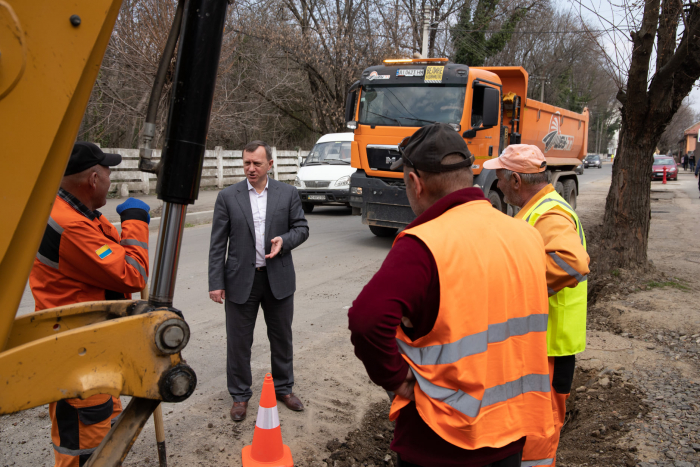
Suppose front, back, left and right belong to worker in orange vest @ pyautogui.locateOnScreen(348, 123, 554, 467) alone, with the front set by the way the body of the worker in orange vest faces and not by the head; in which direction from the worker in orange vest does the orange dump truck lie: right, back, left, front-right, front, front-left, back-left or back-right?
front-right

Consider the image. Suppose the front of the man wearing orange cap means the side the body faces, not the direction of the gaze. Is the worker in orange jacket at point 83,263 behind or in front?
in front

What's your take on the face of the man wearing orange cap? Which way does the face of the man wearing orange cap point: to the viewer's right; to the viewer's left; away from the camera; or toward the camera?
to the viewer's left

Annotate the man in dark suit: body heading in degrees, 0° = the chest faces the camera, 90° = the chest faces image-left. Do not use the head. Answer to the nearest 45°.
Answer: approximately 0°

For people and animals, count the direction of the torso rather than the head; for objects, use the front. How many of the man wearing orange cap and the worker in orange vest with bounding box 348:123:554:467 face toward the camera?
0

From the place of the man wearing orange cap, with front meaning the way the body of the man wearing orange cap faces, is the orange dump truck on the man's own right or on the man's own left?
on the man's own right

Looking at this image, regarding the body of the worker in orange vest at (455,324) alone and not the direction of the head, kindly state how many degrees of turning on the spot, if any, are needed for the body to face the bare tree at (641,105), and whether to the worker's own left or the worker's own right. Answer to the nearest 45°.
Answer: approximately 45° to the worker's own right

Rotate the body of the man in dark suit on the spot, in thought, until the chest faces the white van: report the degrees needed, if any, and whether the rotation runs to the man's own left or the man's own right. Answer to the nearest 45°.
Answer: approximately 180°

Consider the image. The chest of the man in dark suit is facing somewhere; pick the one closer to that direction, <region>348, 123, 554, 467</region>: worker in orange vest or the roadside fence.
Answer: the worker in orange vest

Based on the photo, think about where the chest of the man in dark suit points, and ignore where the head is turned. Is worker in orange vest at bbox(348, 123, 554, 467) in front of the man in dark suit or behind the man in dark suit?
in front

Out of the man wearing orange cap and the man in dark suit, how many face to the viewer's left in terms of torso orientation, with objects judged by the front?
1

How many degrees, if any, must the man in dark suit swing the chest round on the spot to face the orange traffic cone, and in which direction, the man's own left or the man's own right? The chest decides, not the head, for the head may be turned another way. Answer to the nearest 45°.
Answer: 0° — they already face it

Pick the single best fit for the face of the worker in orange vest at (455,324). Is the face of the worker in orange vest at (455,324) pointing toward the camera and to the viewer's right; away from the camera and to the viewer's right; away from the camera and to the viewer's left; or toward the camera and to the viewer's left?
away from the camera and to the viewer's left

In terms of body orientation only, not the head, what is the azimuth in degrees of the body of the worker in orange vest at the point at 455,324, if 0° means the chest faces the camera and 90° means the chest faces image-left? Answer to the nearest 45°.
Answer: approximately 135°

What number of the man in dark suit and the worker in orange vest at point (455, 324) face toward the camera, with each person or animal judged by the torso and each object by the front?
1

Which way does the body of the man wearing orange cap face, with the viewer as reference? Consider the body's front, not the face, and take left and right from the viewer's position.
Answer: facing to the left of the viewer

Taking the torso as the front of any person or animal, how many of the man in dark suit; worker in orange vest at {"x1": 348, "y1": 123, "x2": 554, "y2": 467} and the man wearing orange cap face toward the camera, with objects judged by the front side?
1
